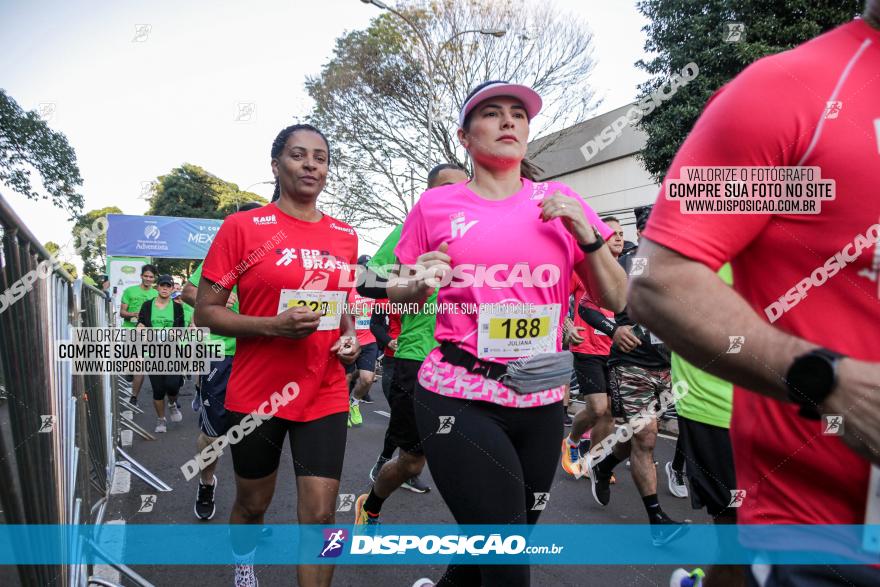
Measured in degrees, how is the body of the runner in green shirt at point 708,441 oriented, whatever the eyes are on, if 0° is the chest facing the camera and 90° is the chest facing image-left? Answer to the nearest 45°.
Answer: approximately 315°

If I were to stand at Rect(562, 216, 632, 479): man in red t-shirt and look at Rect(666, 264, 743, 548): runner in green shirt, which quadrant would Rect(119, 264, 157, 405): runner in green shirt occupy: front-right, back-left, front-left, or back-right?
back-right

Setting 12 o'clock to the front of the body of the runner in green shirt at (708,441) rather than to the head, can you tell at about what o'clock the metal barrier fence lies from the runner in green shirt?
The metal barrier fence is roughly at 3 o'clock from the runner in green shirt.

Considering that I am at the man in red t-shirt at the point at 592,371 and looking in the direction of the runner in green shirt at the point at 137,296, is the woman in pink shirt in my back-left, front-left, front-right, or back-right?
back-left

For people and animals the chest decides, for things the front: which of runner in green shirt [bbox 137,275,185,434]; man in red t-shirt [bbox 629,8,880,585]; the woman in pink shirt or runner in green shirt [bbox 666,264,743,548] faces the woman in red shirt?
runner in green shirt [bbox 137,275,185,434]

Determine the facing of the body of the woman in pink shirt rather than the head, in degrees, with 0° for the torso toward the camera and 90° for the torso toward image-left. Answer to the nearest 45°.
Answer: approximately 315°

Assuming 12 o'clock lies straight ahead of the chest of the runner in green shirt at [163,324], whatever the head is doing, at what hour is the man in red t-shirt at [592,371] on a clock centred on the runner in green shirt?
The man in red t-shirt is roughly at 11 o'clock from the runner in green shirt.
